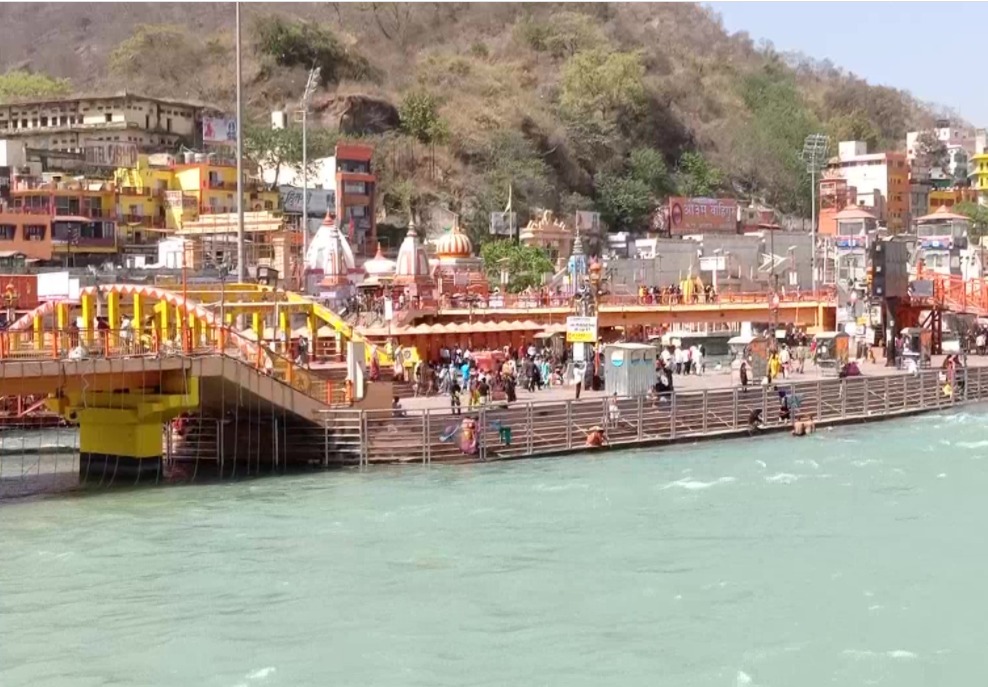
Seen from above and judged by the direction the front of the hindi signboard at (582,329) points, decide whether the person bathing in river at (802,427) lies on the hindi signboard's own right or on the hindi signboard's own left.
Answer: on the hindi signboard's own left

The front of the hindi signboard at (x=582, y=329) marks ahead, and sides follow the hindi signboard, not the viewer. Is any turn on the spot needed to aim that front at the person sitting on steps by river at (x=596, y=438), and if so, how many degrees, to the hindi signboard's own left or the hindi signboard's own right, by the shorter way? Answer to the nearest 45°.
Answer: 0° — it already faces them

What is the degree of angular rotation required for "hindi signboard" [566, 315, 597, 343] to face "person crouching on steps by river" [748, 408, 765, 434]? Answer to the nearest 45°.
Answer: approximately 45° to its left

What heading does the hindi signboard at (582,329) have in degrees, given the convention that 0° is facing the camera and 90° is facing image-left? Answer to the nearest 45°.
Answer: approximately 0°

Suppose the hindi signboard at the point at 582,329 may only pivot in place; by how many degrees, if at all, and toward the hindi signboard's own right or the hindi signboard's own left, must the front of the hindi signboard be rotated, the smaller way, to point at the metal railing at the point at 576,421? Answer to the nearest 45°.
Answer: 0° — it already faces it
